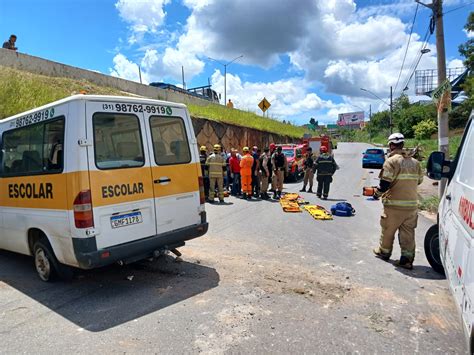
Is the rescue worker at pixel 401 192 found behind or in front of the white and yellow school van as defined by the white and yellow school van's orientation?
behind

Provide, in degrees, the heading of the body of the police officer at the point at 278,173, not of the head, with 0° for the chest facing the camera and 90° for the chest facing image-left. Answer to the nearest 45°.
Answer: approximately 45°

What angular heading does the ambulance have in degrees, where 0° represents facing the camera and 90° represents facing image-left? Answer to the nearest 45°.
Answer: approximately 135°

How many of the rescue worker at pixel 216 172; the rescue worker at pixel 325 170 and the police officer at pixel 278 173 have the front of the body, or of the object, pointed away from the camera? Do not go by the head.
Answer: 2

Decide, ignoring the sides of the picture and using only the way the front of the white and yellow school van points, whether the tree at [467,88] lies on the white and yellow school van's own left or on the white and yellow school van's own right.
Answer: on the white and yellow school van's own right

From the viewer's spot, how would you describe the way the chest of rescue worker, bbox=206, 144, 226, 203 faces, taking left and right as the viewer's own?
facing away from the viewer
